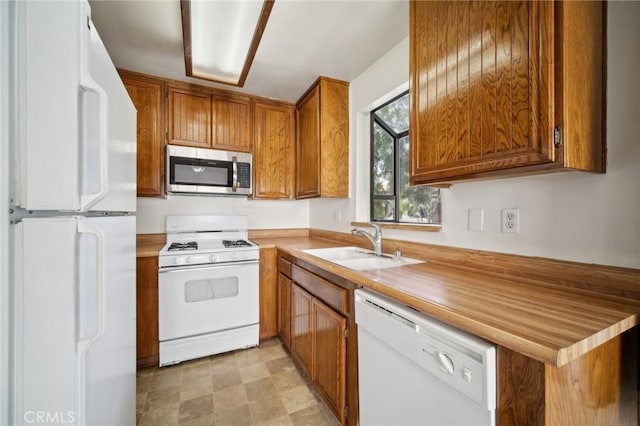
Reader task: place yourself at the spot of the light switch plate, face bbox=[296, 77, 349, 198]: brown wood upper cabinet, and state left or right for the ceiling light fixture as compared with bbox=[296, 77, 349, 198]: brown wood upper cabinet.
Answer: left

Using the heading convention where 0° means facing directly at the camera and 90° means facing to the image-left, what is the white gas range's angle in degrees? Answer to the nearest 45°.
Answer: approximately 0°

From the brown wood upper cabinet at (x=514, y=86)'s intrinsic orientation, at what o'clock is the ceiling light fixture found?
The ceiling light fixture is roughly at 1 o'clock from the brown wood upper cabinet.

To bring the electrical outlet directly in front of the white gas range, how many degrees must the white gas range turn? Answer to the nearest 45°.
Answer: approximately 45° to its left

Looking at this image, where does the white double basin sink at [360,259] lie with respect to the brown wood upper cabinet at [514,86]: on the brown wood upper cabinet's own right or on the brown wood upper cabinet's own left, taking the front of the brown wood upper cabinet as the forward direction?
on the brown wood upper cabinet's own right

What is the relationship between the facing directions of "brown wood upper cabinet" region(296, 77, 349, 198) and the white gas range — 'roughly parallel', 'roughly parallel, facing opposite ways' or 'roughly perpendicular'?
roughly perpendicular

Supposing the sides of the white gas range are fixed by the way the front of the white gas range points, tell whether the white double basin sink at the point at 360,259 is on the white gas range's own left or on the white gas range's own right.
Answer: on the white gas range's own left

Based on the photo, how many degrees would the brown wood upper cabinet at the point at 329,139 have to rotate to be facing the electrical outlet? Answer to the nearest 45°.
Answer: approximately 90° to its left
